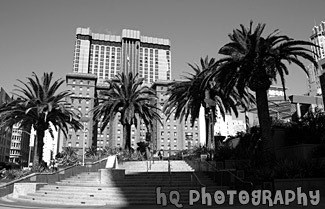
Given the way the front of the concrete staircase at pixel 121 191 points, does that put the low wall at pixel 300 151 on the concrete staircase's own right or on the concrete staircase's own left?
on the concrete staircase's own left

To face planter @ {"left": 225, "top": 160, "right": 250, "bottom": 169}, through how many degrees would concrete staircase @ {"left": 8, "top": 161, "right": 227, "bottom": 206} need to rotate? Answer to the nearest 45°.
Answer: approximately 90° to its left

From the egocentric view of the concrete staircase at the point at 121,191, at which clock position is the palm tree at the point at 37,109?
The palm tree is roughly at 5 o'clock from the concrete staircase.

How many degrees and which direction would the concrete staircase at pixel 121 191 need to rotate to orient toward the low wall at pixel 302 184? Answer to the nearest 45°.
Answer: approximately 90° to its left

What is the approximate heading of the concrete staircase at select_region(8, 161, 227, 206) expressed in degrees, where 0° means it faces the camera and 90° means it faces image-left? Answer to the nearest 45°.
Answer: approximately 0°

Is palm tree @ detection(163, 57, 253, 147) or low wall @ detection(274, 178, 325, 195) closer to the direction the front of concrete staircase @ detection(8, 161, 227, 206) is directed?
the low wall

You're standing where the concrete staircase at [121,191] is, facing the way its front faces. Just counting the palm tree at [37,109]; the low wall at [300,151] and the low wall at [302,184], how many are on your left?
2

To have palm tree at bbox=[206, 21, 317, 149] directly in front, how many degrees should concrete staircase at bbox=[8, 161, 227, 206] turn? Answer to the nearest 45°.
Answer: approximately 90° to its left

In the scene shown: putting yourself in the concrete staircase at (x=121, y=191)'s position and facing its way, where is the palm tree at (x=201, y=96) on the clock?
The palm tree is roughly at 7 o'clock from the concrete staircase.

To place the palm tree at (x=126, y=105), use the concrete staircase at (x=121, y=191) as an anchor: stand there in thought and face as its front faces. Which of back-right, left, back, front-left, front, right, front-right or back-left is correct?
back
